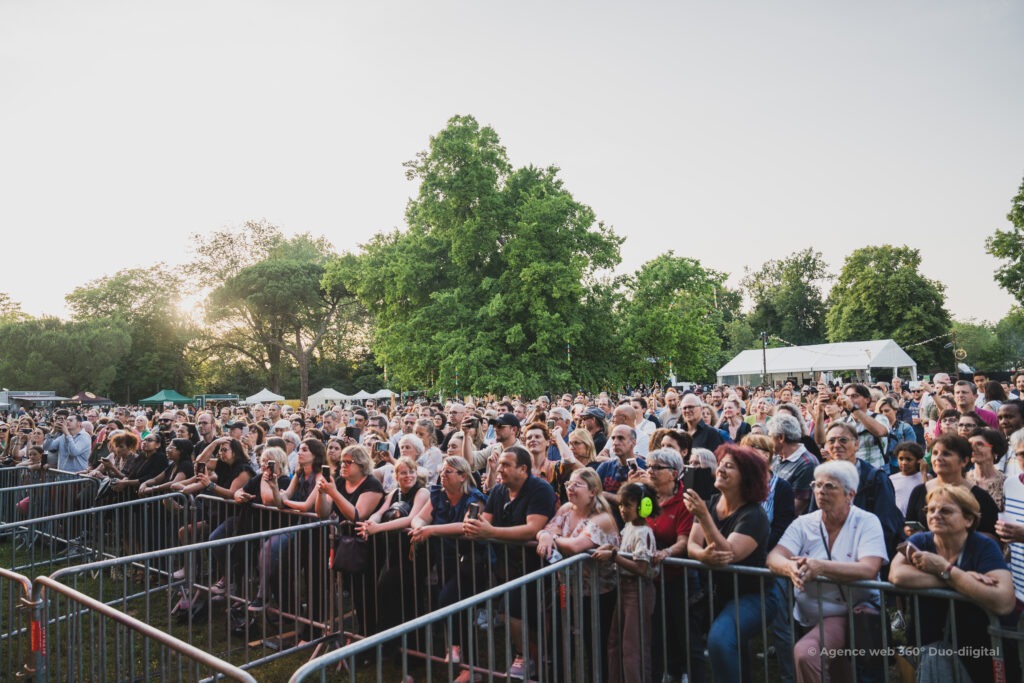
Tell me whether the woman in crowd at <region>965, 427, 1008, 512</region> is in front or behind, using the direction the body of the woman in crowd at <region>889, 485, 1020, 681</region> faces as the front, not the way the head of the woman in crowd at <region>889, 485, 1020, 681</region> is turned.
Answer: behind

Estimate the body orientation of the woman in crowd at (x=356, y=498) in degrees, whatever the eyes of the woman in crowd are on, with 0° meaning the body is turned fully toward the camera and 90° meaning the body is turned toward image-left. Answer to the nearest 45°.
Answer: approximately 45°

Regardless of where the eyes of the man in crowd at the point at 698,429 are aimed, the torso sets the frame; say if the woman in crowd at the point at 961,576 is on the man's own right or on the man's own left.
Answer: on the man's own left

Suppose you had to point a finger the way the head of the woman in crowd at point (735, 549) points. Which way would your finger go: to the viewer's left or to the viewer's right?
to the viewer's left

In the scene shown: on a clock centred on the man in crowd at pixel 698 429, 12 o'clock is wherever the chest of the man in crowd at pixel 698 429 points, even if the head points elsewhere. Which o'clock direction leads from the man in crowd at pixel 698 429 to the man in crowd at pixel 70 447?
the man in crowd at pixel 70 447 is roughly at 2 o'clock from the man in crowd at pixel 698 429.

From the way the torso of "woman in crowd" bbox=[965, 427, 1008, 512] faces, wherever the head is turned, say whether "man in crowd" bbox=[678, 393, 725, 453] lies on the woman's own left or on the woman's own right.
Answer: on the woman's own right
